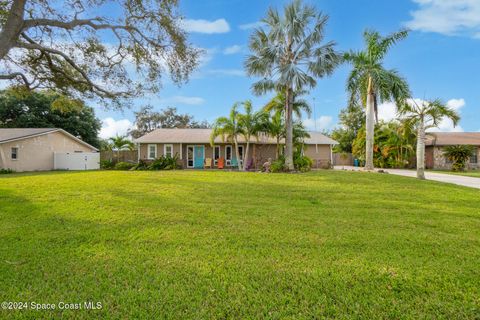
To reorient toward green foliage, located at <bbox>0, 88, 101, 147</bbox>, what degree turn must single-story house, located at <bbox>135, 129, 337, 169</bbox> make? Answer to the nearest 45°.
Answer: approximately 135° to its right

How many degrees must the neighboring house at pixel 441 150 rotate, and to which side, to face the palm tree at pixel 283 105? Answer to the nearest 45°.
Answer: approximately 45° to its right

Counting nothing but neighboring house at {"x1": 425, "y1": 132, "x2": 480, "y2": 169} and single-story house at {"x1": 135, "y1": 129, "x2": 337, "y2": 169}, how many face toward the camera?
2

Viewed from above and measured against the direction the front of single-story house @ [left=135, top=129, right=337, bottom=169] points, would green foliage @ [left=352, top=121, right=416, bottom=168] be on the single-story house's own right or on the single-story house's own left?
on the single-story house's own left

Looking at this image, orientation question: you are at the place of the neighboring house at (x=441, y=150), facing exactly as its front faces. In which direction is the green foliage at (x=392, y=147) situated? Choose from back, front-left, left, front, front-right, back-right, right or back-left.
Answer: front-right

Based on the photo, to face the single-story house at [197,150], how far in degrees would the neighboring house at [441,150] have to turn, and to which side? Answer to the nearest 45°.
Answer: approximately 45° to its right

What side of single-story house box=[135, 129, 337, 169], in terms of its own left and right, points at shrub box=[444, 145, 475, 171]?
left

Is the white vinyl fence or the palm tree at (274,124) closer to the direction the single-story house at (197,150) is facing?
the palm tree

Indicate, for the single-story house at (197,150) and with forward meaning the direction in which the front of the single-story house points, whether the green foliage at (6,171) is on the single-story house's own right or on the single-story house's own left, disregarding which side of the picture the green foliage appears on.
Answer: on the single-story house's own right

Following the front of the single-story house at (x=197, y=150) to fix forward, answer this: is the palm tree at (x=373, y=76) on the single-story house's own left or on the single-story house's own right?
on the single-story house's own left
